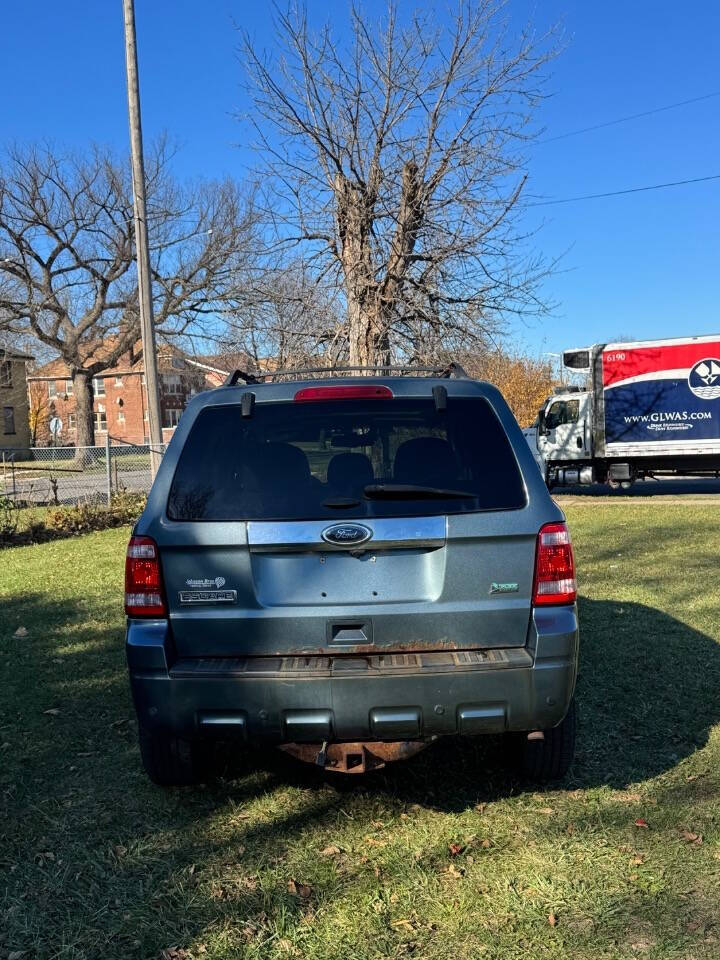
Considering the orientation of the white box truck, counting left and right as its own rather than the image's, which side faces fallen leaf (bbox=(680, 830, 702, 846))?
left

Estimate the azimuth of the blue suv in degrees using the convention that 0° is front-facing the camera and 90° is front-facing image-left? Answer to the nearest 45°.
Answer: approximately 180°

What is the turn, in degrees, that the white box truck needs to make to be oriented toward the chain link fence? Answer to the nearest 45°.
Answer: approximately 45° to its left

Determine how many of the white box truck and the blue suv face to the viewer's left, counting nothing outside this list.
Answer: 1

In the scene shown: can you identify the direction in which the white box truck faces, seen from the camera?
facing to the left of the viewer

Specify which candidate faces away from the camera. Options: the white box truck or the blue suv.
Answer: the blue suv

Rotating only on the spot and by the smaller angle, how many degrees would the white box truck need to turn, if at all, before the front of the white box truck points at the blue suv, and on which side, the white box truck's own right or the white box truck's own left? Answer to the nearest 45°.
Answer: approximately 90° to the white box truck's own left

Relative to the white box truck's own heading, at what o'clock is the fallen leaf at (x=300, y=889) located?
The fallen leaf is roughly at 9 o'clock from the white box truck.

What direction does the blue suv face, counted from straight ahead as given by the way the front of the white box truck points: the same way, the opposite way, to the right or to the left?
to the right
